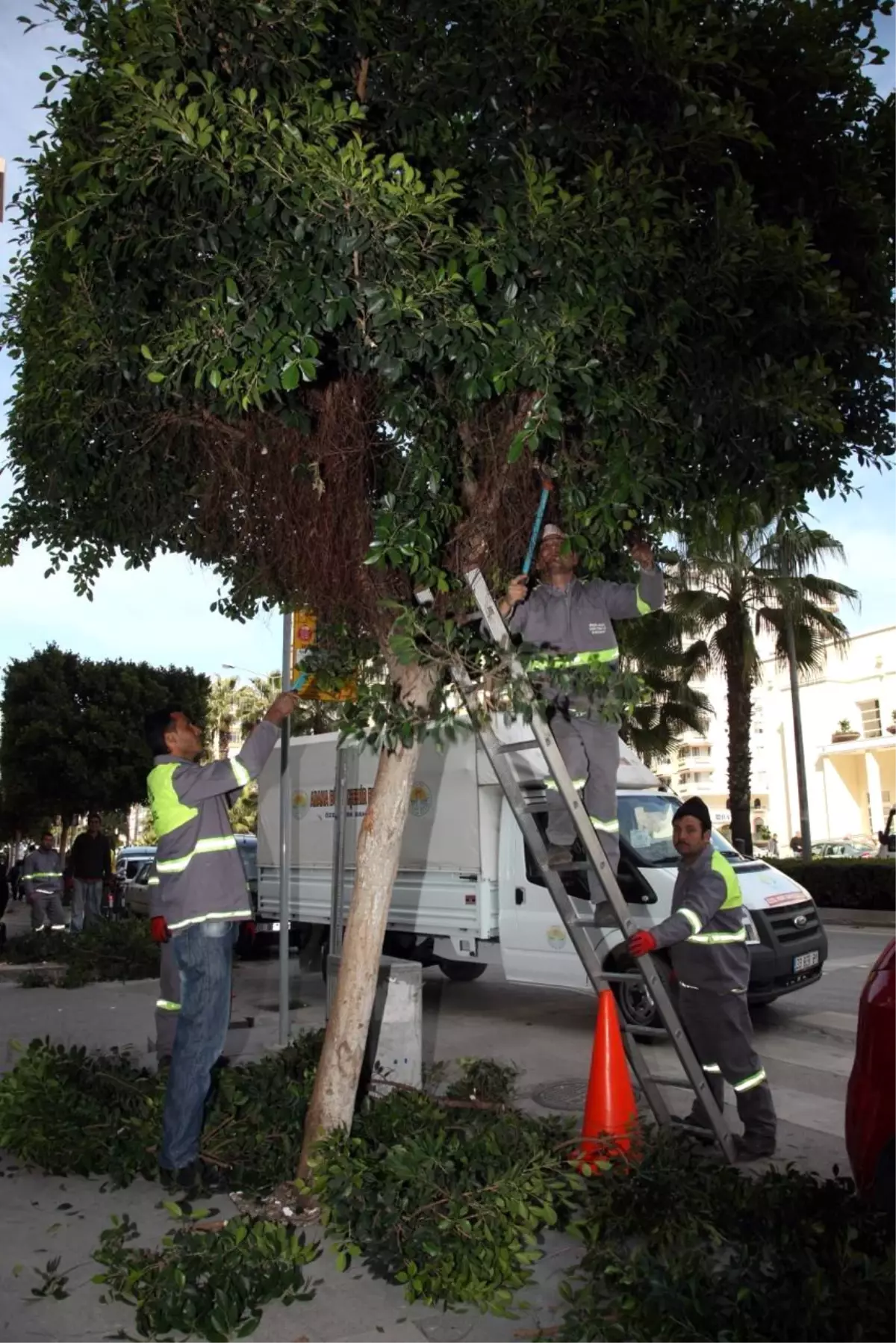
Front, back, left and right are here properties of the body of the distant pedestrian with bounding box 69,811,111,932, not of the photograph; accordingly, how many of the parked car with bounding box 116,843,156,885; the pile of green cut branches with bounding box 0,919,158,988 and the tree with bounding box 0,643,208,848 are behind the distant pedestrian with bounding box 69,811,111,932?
2

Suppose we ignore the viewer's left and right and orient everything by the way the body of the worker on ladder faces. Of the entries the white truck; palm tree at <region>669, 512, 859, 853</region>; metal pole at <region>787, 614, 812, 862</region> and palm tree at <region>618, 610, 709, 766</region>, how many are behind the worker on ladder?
4

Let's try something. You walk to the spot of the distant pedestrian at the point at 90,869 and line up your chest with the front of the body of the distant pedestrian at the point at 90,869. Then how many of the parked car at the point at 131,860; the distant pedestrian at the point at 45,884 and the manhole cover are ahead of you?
1

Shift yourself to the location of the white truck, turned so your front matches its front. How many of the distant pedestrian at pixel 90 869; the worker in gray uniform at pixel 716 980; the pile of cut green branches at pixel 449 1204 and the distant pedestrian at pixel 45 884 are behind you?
2

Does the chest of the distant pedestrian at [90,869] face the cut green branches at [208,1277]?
yes

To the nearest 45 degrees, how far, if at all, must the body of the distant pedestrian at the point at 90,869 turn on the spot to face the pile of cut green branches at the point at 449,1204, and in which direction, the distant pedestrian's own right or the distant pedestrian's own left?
0° — they already face it

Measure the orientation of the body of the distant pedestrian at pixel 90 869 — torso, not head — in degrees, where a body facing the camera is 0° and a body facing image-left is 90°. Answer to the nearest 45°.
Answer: approximately 0°

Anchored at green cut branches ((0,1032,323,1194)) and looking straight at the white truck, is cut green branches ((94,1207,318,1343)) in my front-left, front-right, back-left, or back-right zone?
back-right

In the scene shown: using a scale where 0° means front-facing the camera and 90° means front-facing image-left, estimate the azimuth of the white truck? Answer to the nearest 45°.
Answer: approximately 315°

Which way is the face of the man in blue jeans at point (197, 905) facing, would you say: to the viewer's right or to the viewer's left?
to the viewer's right

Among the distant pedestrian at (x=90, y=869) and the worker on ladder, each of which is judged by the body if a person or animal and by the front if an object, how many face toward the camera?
2

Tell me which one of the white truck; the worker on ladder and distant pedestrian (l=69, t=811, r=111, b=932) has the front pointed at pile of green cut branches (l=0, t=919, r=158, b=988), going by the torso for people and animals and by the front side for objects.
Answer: the distant pedestrian

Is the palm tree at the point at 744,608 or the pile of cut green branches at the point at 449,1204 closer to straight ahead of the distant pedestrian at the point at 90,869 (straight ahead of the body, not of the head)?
the pile of cut green branches

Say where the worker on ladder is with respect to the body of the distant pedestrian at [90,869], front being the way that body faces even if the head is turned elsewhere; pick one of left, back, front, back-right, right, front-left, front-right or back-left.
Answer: front

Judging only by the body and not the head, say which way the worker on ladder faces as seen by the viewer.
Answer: toward the camera
